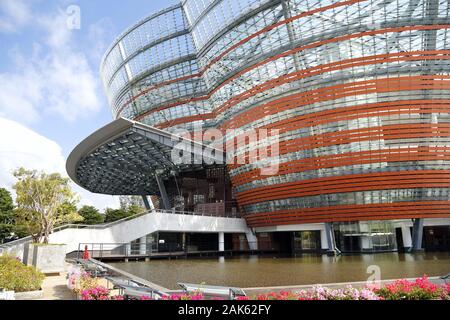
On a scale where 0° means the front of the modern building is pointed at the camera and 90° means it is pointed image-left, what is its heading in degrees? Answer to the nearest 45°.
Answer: approximately 45°

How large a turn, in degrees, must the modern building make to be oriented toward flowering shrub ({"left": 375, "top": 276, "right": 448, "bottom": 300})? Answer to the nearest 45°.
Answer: approximately 45° to its left
